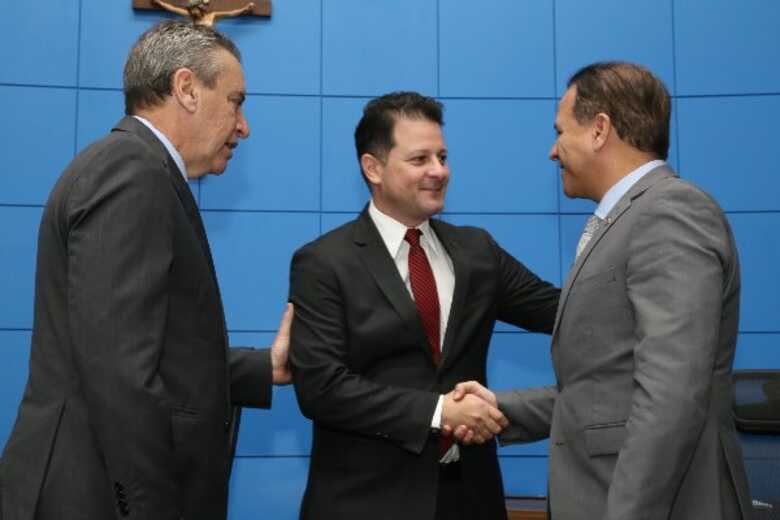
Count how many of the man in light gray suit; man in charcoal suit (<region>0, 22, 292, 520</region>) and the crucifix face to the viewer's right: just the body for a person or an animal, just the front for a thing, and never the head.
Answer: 1

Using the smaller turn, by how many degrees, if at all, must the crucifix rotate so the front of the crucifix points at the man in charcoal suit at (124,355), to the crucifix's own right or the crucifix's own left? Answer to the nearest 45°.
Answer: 0° — it already faces them

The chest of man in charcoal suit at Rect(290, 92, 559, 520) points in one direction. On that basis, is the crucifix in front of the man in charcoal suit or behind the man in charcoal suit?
behind

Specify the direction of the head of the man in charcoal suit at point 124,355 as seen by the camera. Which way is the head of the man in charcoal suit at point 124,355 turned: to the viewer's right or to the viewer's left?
to the viewer's right

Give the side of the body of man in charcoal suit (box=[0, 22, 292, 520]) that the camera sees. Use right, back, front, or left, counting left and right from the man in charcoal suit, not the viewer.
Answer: right

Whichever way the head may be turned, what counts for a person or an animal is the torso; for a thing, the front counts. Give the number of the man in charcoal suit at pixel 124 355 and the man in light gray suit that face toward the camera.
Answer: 0

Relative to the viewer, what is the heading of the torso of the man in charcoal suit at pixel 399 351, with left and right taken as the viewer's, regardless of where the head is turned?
facing the viewer and to the right of the viewer

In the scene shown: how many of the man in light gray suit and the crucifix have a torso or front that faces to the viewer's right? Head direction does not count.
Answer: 0

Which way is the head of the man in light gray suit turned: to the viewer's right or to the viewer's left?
to the viewer's left

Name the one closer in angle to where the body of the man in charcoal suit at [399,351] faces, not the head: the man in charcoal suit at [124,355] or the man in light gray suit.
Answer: the man in light gray suit

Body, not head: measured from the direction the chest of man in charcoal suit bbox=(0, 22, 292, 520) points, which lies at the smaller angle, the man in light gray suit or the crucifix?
the man in light gray suit

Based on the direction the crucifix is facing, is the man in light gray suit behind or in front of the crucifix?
in front

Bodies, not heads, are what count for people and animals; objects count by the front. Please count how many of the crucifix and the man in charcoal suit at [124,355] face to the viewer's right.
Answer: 1

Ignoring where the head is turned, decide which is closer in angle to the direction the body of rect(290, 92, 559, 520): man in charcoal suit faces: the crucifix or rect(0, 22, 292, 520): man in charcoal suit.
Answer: the man in charcoal suit

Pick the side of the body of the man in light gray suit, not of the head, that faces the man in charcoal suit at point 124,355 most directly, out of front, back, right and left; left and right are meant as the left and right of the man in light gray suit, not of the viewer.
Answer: front

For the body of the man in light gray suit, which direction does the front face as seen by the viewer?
to the viewer's left
